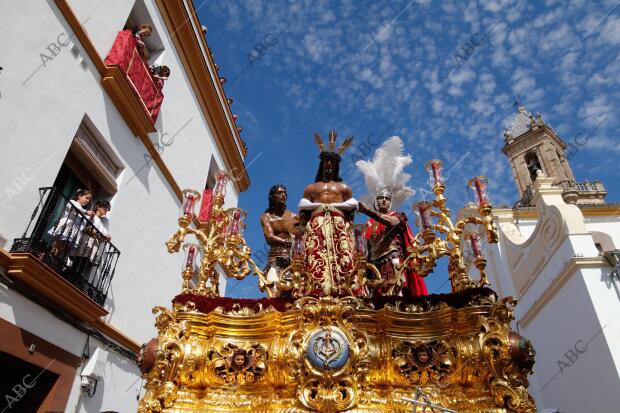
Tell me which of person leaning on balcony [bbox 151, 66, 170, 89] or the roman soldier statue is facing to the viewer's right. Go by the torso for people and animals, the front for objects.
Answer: the person leaning on balcony

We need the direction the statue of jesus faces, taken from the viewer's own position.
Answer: facing the viewer

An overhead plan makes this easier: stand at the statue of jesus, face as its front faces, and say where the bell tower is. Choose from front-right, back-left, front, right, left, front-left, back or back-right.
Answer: back-left

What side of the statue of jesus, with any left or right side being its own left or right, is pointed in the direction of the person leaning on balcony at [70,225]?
right

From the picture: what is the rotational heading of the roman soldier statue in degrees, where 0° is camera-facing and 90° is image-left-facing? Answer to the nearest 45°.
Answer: approximately 45°

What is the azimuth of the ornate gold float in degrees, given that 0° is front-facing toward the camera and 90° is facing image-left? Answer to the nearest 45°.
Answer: approximately 0°

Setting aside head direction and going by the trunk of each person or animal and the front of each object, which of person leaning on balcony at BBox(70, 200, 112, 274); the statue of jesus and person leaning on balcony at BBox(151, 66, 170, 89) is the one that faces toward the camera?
the statue of jesus
